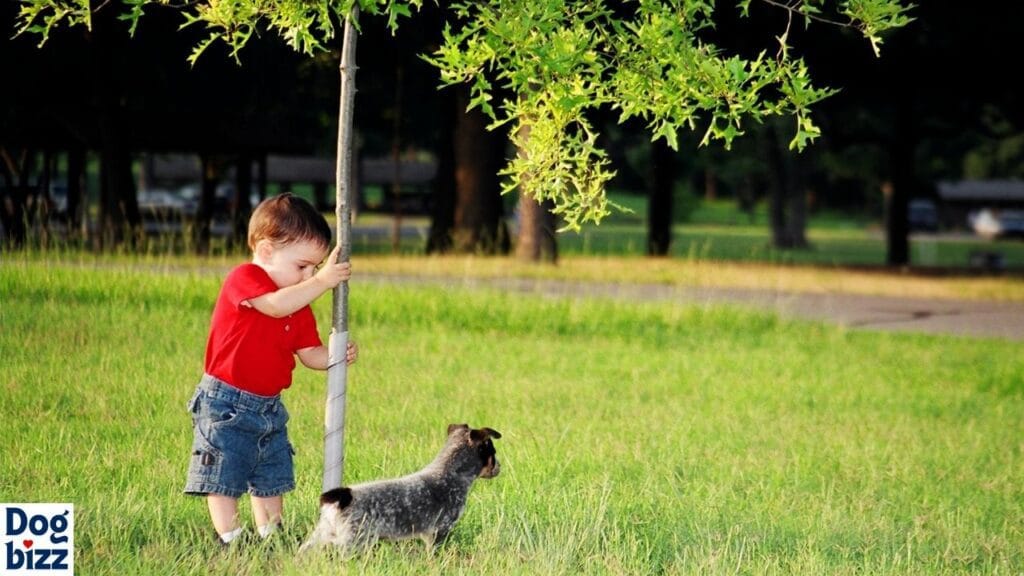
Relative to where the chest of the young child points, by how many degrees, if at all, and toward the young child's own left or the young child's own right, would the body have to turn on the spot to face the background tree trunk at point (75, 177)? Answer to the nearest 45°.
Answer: approximately 135° to the young child's own left

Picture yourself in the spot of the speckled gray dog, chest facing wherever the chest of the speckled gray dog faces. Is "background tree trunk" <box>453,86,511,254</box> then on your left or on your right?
on your left

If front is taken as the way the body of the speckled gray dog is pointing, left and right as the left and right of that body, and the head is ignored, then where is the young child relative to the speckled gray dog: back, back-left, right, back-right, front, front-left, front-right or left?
back

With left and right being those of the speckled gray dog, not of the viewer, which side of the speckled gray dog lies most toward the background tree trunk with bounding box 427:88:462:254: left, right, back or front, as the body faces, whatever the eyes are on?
left

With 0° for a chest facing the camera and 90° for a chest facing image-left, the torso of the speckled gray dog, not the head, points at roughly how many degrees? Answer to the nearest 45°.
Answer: approximately 270°

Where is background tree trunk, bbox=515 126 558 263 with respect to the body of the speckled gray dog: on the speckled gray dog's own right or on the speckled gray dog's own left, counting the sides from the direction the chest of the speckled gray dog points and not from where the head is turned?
on the speckled gray dog's own left

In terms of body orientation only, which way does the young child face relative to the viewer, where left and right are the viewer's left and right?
facing the viewer and to the right of the viewer

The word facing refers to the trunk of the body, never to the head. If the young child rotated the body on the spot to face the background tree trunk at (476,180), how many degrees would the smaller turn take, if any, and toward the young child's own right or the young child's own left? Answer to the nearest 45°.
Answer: approximately 135° to the young child's own left
